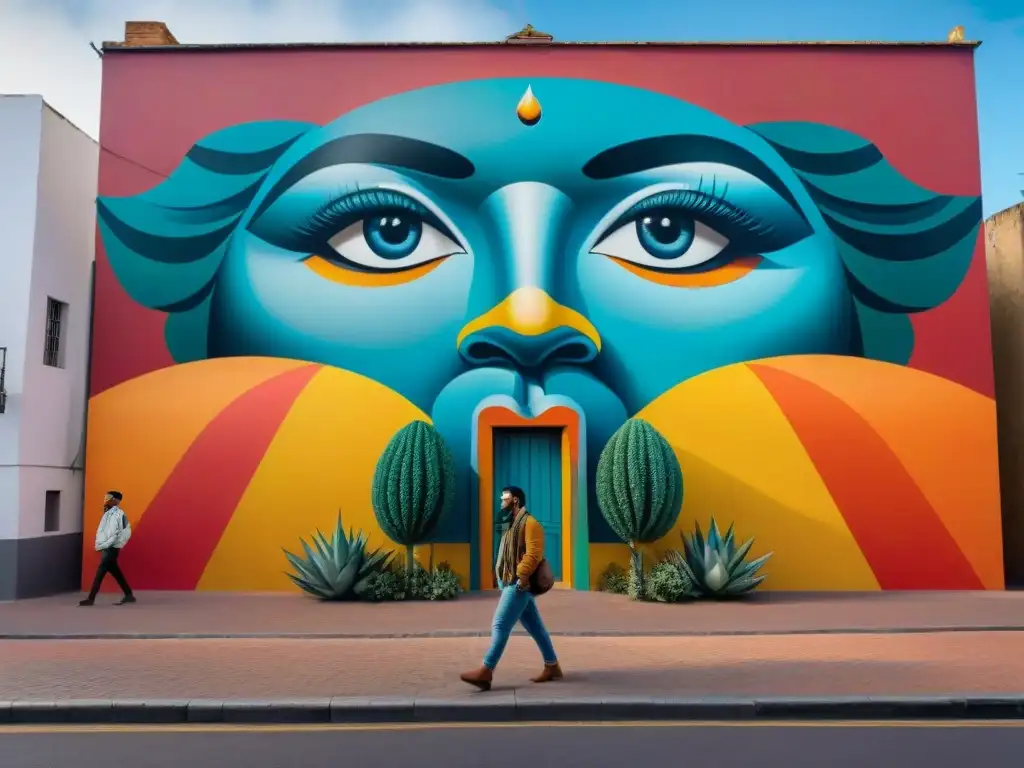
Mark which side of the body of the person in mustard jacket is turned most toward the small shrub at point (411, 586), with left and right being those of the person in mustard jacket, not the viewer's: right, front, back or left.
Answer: right

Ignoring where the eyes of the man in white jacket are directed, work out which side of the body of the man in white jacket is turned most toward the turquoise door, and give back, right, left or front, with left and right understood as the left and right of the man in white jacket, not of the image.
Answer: back

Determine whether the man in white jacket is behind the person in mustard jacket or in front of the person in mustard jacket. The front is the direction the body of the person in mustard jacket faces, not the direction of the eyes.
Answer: in front

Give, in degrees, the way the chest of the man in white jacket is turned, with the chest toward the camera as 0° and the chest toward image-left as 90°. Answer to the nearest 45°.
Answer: approximately 90°

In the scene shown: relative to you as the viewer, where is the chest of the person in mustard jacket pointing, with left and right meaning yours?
facing to the left of the viewer

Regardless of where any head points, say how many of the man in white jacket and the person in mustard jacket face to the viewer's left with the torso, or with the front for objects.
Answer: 2

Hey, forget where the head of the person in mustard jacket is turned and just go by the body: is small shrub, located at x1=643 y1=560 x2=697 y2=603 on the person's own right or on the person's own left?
on the person's own right

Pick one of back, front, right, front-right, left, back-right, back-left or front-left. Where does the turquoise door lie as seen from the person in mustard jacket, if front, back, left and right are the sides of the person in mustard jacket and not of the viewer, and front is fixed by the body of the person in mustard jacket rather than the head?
right

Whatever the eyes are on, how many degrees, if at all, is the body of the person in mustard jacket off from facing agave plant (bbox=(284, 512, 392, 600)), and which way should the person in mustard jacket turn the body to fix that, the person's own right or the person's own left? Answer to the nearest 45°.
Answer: approximately 45° to the person's own right
